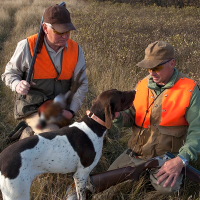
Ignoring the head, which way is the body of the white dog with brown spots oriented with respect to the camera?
to the viewer's right

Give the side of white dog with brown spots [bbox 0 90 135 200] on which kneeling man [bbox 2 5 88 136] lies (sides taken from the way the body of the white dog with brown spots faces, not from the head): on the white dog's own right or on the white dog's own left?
on the white dog's own left

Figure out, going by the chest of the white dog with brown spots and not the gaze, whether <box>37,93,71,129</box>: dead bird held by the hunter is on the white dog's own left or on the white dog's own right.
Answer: on the white dog's own left
